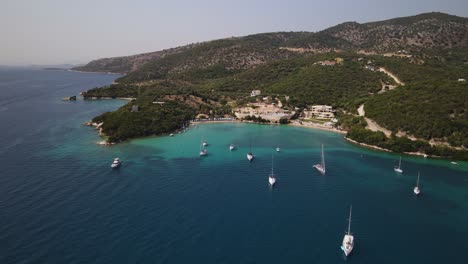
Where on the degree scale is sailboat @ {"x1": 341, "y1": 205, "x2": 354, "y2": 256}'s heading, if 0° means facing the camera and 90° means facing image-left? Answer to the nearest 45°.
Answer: approximately 0°
